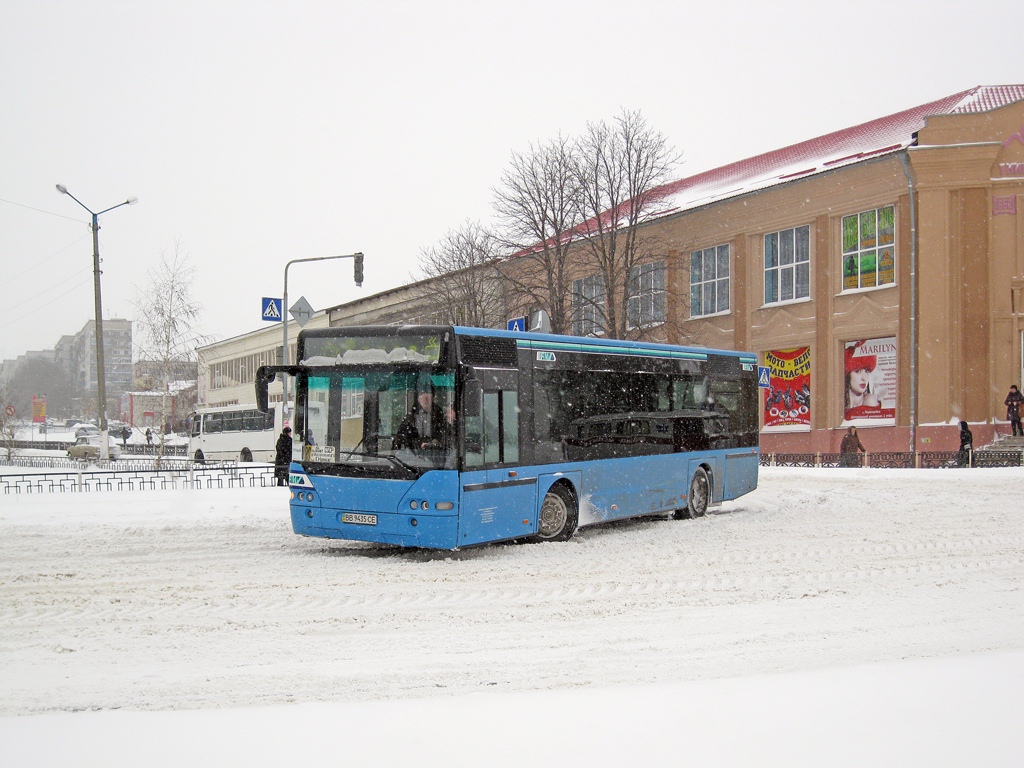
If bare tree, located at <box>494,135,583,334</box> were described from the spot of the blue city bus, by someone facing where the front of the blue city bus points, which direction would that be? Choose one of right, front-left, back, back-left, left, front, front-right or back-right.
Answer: back-right

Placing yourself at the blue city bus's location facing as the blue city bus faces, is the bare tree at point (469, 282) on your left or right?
on your right

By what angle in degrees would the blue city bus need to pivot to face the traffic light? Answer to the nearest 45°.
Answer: approximately 135° to its right

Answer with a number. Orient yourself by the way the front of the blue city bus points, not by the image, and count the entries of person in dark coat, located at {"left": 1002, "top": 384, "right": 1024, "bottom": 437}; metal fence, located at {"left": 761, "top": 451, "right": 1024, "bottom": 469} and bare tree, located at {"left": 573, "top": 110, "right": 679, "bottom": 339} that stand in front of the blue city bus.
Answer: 0

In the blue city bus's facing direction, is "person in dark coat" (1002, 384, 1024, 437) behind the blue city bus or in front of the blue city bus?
behind

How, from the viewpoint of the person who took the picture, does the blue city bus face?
facing the viewer and to the left of the viewer
